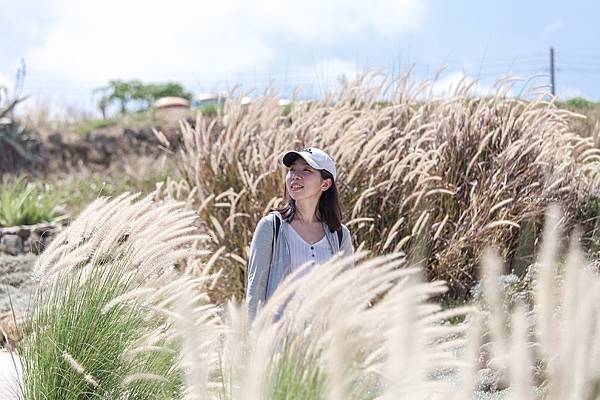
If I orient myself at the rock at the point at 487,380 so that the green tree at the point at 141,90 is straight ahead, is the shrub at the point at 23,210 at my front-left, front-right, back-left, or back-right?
front-left

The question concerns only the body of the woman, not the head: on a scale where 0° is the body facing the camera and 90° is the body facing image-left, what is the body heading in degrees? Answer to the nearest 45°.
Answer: approximately 0°

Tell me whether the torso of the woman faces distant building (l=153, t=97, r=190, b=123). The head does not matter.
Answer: no

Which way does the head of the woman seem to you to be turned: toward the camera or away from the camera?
toward the camera

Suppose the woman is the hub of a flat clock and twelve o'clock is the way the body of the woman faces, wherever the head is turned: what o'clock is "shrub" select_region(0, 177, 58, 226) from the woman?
The shrub is roughly at 5 o'clock from the woman.

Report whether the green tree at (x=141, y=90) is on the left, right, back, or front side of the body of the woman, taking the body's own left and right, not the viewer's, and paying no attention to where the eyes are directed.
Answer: back

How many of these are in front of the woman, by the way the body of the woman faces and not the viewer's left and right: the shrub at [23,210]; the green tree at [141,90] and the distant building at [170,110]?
0

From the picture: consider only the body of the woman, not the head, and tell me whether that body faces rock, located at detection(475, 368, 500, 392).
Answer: no

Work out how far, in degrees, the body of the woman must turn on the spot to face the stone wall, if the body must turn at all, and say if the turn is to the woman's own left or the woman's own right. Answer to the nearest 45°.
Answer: approximately 135° to the woman's own right

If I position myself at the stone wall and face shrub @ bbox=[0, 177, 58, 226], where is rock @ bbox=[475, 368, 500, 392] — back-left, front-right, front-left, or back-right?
back-right

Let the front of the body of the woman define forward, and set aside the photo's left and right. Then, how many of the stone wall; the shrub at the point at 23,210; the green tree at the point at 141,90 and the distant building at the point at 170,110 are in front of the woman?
0
